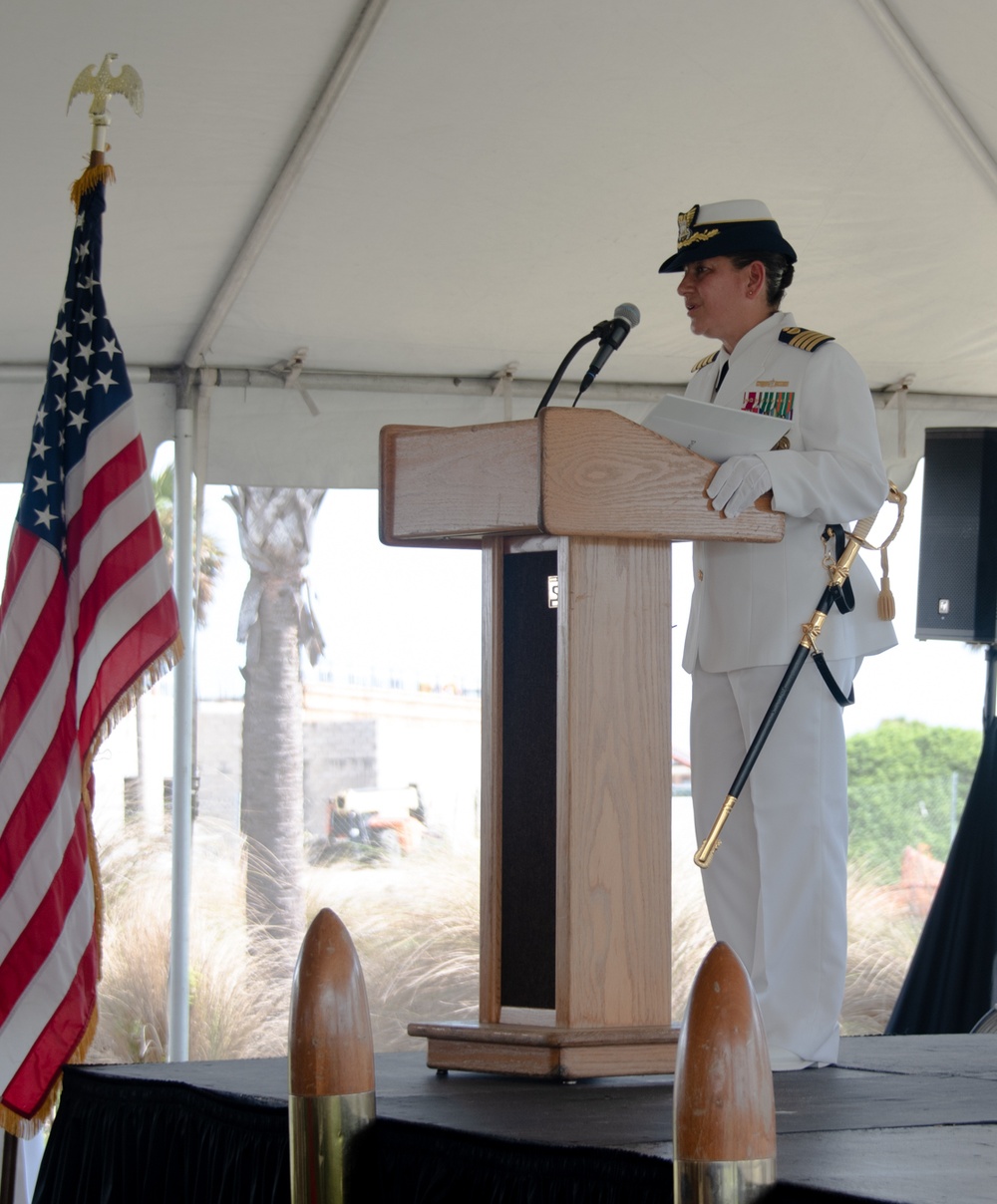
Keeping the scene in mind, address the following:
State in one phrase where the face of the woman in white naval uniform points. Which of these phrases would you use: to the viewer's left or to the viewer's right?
to the viewer's left

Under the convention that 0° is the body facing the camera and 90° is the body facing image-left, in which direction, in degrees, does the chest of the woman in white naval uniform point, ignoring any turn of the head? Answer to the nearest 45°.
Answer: approximately 45°

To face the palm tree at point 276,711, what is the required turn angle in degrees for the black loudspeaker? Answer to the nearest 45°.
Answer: approximately 90° to its right

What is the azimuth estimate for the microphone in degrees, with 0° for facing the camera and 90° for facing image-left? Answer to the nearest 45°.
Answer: approximately 270°
